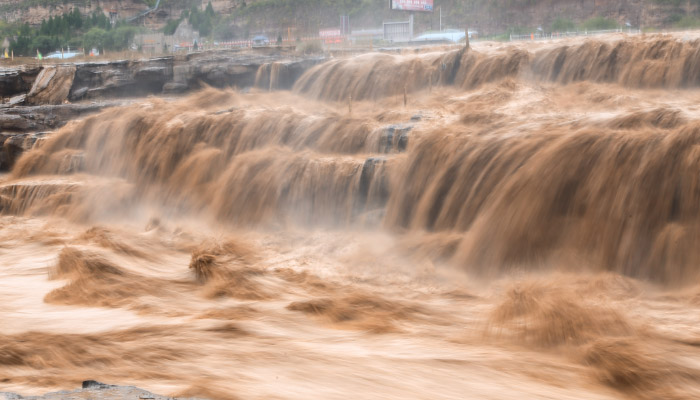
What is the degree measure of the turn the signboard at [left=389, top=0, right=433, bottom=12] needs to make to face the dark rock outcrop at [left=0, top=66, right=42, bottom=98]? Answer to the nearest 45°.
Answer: approximately 45° to its right

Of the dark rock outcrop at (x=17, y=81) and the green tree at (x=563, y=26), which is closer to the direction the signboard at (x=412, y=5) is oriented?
the dark rock outcrop

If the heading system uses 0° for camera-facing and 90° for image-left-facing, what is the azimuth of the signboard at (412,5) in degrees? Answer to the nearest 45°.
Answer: approximately 0°

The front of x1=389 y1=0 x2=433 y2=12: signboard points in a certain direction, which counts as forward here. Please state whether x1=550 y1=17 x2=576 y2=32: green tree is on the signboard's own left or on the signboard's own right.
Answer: on the signboard's own left

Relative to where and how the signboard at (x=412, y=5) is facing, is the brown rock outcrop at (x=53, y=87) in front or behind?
in front

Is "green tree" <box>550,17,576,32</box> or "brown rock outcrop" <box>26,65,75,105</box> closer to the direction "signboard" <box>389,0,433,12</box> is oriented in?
the brown rock outcrop
